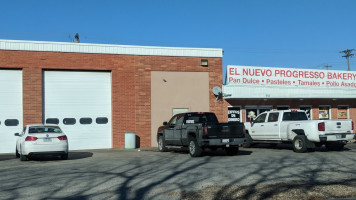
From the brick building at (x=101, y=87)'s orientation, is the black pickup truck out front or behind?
out front

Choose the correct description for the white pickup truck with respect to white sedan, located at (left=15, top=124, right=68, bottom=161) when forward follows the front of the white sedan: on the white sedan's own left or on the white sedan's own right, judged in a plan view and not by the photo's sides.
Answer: on the white sedan's own right

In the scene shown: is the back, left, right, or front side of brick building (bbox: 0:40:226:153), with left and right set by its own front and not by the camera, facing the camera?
front

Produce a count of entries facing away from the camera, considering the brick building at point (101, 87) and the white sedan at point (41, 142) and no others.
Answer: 1

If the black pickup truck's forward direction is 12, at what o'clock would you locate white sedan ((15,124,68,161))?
The white sedan is roughly at 10 o'clock from the black pickup truck.

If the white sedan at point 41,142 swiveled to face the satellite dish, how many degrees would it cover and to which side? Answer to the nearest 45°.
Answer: approximately 45° to its right

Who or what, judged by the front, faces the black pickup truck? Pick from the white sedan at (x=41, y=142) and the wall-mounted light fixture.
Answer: the wall-mounted light fixture

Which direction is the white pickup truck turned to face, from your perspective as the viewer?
facing away from the viewer and to the left of the viewer

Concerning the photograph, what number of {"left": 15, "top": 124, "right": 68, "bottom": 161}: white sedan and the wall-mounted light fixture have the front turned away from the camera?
1

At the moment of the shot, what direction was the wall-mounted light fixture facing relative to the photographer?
facing the viewer

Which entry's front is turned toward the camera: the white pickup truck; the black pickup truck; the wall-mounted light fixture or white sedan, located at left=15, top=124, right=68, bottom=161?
the wall-mounted light fixture

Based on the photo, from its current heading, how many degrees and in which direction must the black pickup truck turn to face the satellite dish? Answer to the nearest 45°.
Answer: approximately 45° to its right

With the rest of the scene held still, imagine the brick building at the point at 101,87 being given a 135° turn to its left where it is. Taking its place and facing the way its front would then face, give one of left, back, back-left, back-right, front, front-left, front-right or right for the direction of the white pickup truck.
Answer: right

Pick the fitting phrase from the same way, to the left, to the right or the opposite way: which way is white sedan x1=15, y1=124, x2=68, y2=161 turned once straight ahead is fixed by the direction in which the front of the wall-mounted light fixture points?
the opposite way

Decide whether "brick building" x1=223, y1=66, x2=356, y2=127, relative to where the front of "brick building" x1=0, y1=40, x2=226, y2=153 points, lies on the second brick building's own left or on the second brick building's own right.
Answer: on the second brick building's own left

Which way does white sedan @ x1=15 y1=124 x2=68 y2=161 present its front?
away from the camera
